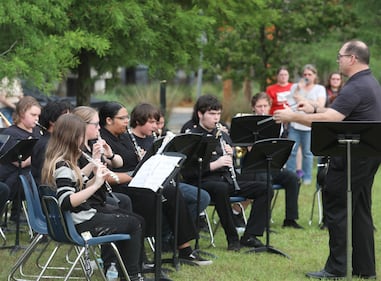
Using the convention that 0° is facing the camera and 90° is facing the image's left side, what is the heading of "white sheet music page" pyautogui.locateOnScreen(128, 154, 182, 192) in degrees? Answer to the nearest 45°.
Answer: approximately 45°

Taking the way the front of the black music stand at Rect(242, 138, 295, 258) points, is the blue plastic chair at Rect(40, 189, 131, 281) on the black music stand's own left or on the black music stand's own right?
on the black music stand's own left

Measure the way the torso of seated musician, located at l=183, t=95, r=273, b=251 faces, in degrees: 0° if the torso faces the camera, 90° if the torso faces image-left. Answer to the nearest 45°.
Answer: approximately 315°

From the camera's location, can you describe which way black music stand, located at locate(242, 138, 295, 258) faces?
facing away from the viewer and to the left of the viewer

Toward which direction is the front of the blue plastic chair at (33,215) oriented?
to the viewer's right

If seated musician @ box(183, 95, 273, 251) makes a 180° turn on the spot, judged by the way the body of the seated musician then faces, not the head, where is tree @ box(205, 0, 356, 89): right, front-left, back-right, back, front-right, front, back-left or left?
front-right

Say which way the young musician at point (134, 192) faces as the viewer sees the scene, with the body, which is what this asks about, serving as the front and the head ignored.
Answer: to the viewer's right

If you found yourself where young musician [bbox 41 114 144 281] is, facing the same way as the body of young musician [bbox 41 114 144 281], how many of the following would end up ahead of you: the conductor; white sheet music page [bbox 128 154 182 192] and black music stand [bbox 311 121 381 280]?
3

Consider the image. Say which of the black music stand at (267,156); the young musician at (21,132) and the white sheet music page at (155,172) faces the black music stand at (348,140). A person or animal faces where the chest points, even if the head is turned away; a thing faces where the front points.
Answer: the young musician
